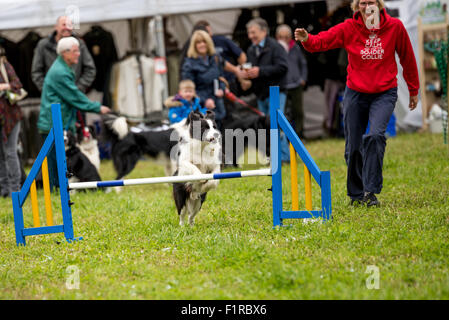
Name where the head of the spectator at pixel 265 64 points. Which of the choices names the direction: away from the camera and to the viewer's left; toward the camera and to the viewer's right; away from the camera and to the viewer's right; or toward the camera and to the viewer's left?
toward the camera and to the viewer's left

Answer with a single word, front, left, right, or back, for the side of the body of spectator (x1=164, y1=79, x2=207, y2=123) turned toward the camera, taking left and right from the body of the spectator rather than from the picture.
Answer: front

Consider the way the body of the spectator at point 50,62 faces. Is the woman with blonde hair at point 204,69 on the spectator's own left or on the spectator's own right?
on the spectator's own left

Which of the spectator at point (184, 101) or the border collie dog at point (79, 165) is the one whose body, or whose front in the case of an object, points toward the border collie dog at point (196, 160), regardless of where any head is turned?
the spectator

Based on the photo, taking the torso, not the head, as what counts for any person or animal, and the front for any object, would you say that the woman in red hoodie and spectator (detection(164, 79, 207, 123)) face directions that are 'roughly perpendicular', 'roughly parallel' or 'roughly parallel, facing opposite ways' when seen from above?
roughly parallel

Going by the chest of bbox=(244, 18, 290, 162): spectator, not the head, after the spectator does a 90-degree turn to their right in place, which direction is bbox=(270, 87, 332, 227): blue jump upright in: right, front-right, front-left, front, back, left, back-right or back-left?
back-left

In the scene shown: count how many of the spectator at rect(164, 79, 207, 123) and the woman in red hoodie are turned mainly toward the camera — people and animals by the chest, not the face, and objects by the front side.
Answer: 2

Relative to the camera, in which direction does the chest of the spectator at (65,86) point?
to the viewer's right

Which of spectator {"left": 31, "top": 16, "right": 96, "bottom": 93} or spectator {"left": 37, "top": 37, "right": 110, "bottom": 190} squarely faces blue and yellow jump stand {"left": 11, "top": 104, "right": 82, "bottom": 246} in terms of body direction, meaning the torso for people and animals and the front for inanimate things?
spectator {"left": 31, "top": 16, "right": 96, "bottom": 93}

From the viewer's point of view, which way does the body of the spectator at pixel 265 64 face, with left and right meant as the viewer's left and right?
facing the viewer and to the left of the viewer

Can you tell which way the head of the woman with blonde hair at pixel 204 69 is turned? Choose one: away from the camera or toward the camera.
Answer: toward the camera

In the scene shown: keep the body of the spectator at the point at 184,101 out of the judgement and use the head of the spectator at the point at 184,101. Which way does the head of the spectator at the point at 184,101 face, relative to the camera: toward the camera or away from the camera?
toward the camera

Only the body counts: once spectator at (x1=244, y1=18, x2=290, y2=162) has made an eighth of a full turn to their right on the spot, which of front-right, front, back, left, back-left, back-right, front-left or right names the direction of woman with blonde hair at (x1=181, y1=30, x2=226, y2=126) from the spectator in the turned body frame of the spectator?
front-left

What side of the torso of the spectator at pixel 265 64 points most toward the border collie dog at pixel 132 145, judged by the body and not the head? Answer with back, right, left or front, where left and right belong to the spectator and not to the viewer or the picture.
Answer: front

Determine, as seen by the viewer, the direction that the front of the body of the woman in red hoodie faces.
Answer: toward the camera
